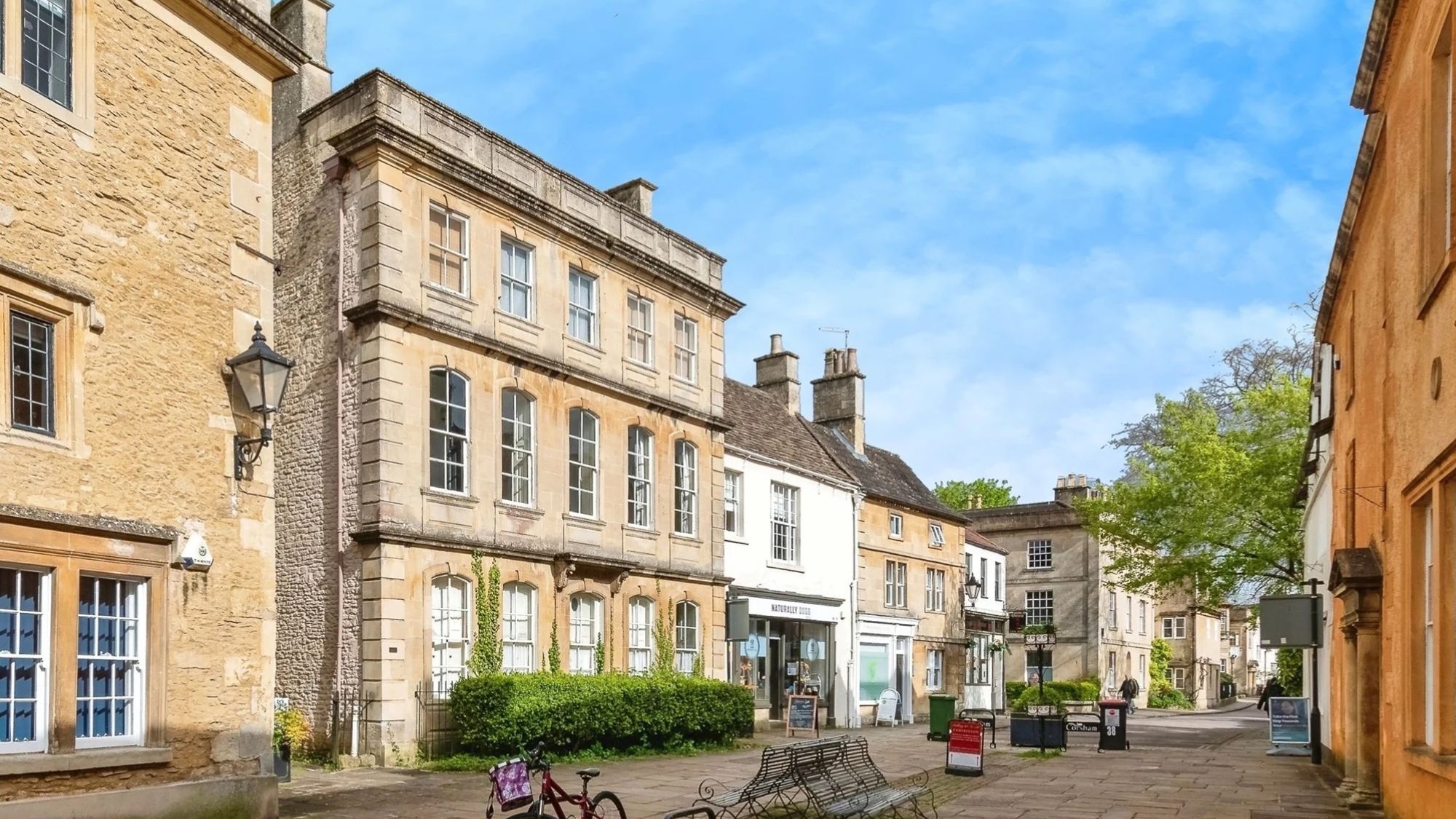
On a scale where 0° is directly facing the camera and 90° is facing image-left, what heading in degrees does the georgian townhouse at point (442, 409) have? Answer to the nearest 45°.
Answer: approximately 315°

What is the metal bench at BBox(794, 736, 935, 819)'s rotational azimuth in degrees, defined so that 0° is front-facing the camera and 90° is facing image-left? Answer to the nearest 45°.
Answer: approximately 315°

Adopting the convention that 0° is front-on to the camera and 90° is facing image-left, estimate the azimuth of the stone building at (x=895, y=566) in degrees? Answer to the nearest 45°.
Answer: approximately 315°

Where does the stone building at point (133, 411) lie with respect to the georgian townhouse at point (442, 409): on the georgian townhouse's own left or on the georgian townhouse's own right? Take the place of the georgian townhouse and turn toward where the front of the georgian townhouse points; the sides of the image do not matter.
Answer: on the georgian townhouse's own right

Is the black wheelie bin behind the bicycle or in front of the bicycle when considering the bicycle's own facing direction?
behind

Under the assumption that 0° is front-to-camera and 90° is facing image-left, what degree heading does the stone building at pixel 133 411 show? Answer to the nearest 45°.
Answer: approximately 315°

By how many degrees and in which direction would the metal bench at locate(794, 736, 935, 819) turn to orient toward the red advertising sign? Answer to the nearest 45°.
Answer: approximately 135° to its left

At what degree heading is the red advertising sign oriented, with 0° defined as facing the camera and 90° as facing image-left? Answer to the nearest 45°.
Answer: approximately 0°
